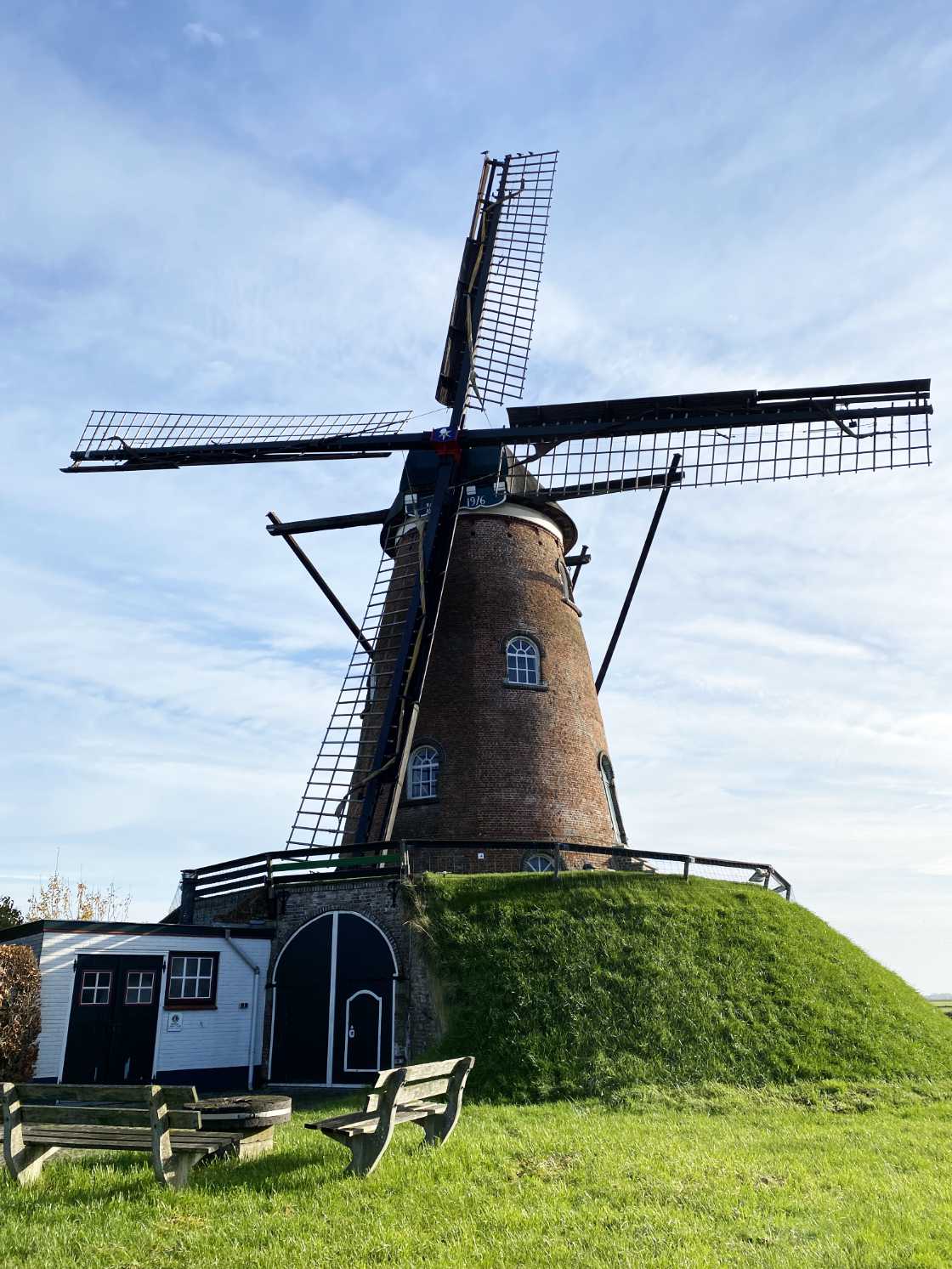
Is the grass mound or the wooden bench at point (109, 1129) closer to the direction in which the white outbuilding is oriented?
the wooden bench

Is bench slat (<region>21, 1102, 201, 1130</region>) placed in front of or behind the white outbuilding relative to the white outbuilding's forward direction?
in front

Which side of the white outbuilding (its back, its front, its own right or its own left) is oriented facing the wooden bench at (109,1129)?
front

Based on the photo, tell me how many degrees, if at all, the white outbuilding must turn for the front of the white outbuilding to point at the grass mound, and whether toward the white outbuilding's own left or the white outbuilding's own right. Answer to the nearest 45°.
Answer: approximately 90° to the white outbuilding's own left

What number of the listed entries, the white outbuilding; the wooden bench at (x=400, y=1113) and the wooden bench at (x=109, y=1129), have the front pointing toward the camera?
1

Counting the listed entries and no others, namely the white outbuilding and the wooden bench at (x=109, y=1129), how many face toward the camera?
1

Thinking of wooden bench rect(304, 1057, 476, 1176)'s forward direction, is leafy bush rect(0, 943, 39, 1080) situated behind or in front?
in front
